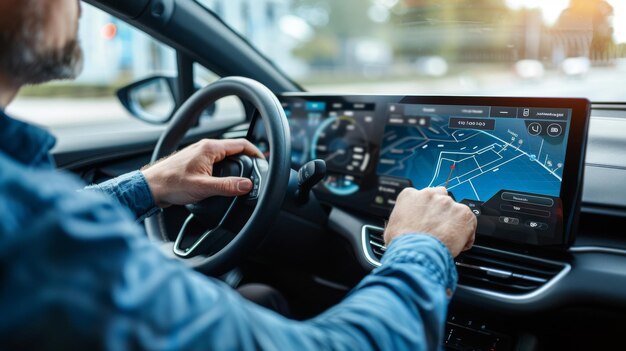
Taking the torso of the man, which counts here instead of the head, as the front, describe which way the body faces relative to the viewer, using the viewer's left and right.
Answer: facing away from the viewer and to the right of the viewer

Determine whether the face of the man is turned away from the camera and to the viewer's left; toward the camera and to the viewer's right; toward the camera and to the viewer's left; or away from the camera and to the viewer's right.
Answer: away from the camera and to the viewer's right
